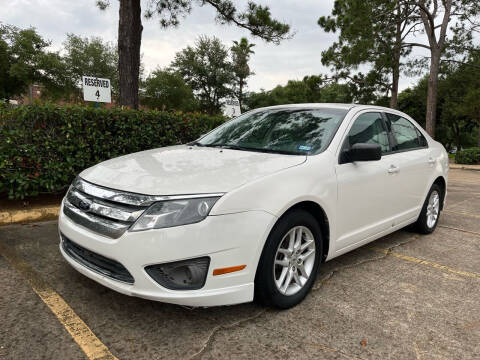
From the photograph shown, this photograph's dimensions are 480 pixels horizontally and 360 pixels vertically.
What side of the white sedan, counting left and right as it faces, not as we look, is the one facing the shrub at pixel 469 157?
back

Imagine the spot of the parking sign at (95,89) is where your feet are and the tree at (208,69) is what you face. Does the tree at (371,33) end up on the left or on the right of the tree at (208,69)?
right

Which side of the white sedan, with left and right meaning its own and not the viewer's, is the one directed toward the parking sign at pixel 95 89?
right

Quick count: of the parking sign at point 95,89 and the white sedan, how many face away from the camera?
0

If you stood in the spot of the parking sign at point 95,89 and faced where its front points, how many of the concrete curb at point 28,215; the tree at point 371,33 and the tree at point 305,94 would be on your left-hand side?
2

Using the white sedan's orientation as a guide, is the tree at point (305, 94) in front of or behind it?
behind

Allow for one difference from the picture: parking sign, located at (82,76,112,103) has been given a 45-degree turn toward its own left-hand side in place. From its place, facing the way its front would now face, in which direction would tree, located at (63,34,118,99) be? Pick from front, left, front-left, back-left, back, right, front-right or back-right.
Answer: left

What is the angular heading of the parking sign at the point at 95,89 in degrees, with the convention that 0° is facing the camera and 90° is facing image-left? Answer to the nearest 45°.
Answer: approximately 315°

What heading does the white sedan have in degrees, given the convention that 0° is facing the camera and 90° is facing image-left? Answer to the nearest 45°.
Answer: approximately 45°

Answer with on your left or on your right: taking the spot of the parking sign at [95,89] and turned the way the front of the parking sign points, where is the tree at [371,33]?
on your left
